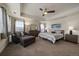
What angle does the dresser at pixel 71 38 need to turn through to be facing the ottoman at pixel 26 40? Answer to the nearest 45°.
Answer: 0° — it already faces it

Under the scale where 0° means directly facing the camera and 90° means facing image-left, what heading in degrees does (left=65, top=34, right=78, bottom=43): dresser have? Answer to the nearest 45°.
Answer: approximately 45°
